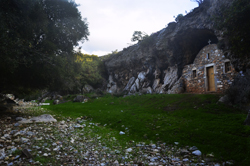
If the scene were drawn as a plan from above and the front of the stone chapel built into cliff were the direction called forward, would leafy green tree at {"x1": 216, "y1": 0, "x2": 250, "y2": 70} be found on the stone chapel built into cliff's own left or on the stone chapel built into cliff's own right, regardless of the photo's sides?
on the stone chapel built into cliff's own left

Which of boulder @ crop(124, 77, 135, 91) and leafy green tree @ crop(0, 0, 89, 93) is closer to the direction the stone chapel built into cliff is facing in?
the leafy green tree

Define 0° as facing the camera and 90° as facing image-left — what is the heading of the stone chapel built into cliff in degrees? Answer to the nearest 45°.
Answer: approximately 45°

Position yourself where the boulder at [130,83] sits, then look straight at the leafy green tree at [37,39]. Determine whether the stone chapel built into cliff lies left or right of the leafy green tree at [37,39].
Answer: left

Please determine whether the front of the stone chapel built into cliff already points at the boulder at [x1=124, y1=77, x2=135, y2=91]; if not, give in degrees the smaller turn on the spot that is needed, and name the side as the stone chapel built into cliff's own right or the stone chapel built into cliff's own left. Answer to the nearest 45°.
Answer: approximately 90° to the stone chapel built into cliff's own right

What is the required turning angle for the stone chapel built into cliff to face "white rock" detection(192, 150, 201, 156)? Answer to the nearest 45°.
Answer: approximately 45° to its left
